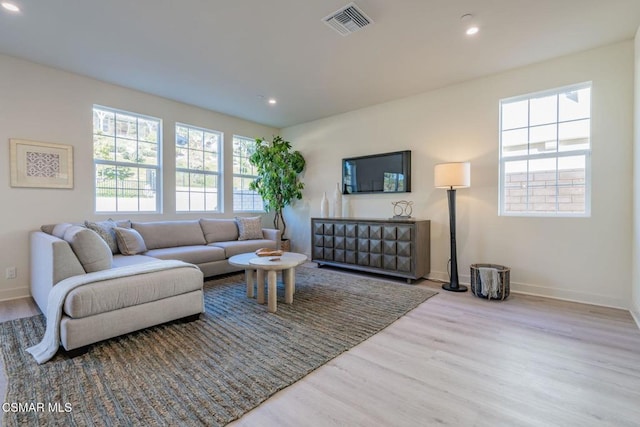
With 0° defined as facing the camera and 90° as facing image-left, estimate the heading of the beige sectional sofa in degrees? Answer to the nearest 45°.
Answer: approximately 315°

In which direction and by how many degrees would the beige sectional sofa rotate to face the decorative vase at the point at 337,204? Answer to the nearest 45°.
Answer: approximately 45° to its left

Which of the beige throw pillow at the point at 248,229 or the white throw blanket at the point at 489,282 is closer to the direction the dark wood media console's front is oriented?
the beige throw pillow

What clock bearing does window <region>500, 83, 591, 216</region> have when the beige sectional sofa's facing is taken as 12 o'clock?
The window is roughly at 11 o'clock from the beige sectional sofa.

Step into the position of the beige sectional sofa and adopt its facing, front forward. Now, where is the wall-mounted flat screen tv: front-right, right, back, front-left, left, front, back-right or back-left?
front-left

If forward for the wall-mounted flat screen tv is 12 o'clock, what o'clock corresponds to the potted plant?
The potted plant is roughly at 2 o'clock from the wall-mounted flat screen tv.

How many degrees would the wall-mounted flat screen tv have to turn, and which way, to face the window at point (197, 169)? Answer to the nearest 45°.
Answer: approximately 45° to its right
